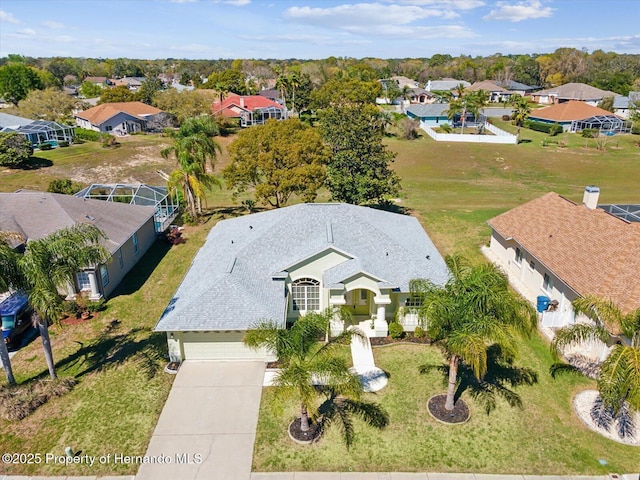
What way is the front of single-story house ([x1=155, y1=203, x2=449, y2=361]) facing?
toward the camera

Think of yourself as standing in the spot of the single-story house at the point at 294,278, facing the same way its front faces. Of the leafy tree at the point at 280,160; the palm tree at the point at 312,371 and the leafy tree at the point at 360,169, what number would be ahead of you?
1

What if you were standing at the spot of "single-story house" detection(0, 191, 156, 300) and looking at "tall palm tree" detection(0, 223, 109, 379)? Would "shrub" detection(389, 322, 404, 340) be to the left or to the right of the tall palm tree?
left

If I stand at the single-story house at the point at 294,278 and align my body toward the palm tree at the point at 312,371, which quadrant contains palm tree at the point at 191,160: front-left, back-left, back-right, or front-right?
back-right

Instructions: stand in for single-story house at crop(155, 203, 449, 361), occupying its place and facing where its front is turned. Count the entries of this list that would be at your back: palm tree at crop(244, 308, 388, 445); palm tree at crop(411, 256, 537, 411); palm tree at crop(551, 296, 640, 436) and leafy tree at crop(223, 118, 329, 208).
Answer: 1

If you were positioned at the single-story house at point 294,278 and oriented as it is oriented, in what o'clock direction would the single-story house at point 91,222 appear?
the single-story house at point 91,222 is roughly at 4 o'clock from the single-story house at point 294,278.

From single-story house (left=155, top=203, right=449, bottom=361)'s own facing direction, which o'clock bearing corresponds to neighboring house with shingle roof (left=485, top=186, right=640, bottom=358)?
The neighboring house with shingle roof is roughly at 9 o'clock from the single-story house.

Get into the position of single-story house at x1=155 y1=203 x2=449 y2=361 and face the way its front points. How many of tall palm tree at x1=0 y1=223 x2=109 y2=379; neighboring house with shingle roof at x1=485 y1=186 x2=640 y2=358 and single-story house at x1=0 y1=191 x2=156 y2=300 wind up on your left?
1

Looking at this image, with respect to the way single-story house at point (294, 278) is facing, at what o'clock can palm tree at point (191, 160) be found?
The palm tree is roughly at 5 o'clock from the single-story house.

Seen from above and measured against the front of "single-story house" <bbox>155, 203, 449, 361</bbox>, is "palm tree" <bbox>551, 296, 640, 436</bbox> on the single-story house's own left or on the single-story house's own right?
on the single-story house's own left

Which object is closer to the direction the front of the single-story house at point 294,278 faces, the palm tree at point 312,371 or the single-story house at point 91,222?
the palm tree

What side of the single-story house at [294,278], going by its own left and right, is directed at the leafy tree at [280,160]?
back

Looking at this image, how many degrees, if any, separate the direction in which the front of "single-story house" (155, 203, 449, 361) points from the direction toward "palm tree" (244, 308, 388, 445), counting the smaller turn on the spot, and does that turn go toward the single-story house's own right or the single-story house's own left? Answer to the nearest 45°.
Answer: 0° — it already faces it

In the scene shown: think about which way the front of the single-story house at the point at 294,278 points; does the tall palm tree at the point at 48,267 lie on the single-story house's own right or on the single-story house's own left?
on the single-story house's own right

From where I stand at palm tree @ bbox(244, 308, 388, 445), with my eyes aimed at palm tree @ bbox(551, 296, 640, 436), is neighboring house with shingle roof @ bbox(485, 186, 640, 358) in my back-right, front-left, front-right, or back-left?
front-left

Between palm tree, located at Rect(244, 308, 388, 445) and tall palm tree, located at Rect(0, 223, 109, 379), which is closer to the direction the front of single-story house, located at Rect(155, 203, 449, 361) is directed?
the palm tree

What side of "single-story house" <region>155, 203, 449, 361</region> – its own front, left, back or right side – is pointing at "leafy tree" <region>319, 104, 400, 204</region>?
back
